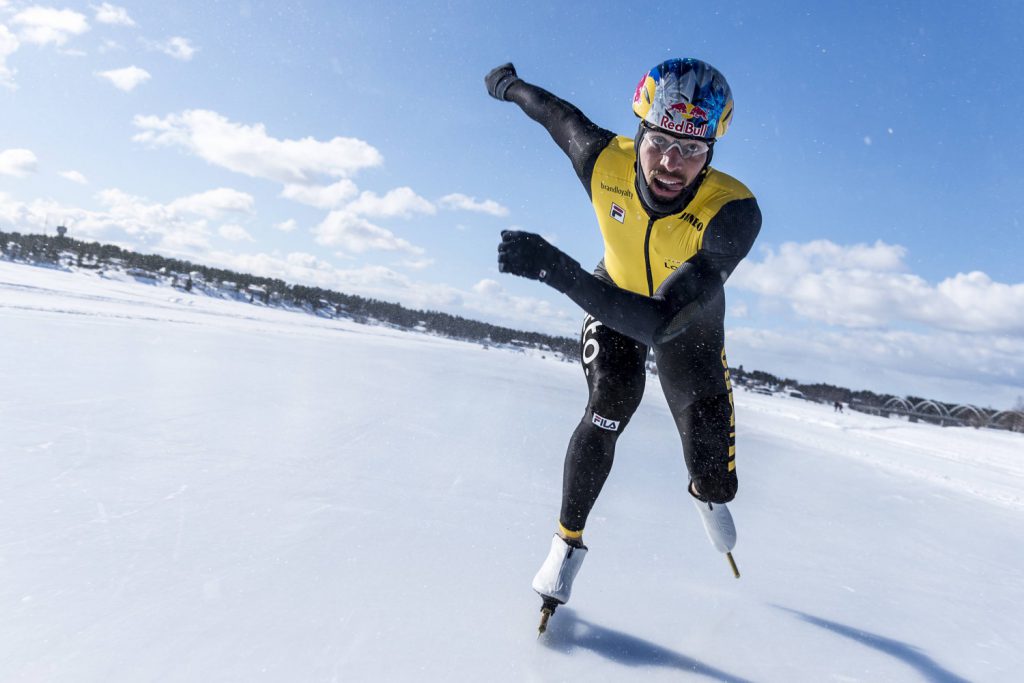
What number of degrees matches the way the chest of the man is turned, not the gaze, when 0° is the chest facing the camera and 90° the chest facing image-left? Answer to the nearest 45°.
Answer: approximately 0°
